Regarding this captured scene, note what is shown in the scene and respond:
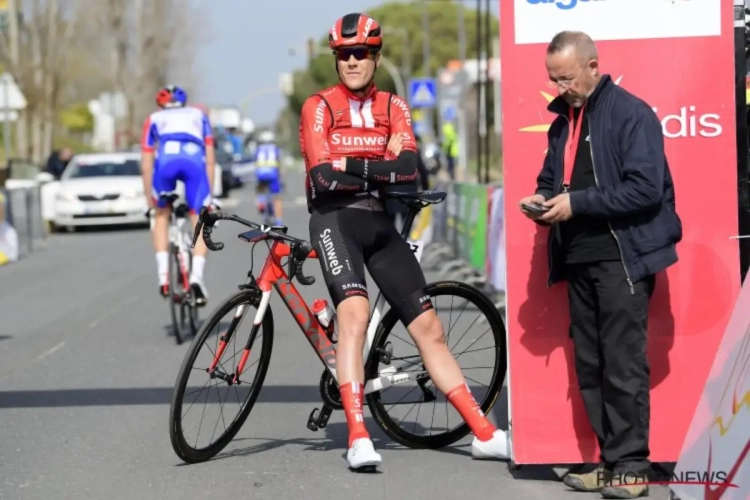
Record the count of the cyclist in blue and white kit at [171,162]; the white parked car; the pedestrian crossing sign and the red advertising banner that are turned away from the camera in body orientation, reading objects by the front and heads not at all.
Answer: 1

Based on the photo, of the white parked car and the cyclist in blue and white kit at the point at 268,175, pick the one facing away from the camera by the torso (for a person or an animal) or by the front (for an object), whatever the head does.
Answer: the cyclist in blue and white kit

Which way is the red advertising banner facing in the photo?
toward the camera

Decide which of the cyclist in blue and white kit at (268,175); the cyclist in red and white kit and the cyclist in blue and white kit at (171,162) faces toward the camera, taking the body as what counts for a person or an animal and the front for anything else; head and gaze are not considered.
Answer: the cyclist in red and white kit

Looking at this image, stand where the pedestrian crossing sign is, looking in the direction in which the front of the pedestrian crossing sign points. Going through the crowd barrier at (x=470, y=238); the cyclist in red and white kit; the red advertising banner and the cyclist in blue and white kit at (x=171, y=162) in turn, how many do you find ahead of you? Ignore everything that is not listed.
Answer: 4

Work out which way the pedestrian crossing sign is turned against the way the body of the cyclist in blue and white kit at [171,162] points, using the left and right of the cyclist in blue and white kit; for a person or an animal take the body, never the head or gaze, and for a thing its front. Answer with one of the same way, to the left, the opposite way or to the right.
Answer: the opposite way

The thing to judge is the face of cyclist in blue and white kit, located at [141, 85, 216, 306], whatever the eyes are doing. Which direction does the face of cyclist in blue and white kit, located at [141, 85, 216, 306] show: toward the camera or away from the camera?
away from the camera

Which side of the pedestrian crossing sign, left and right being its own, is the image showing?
front

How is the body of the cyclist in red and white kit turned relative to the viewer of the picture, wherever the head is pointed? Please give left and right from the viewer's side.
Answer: facing the viewer

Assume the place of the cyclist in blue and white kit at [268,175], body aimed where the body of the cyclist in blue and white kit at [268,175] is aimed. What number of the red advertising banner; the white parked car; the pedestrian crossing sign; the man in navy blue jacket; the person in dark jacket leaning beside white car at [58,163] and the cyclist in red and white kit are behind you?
3

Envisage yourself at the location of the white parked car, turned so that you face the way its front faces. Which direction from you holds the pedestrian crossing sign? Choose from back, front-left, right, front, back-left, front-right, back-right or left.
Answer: back-left

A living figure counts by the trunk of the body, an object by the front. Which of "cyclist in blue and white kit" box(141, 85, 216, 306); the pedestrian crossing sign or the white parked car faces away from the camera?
the cyclist in blue and white kit

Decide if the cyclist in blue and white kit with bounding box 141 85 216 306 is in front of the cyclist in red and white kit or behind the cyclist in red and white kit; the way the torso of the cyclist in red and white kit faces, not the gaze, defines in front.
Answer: behind

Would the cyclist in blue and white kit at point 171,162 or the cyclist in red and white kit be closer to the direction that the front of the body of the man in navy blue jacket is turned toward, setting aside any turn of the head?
the cyclist in red and white kit

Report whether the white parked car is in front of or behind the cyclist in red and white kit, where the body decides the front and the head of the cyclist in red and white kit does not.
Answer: behind
